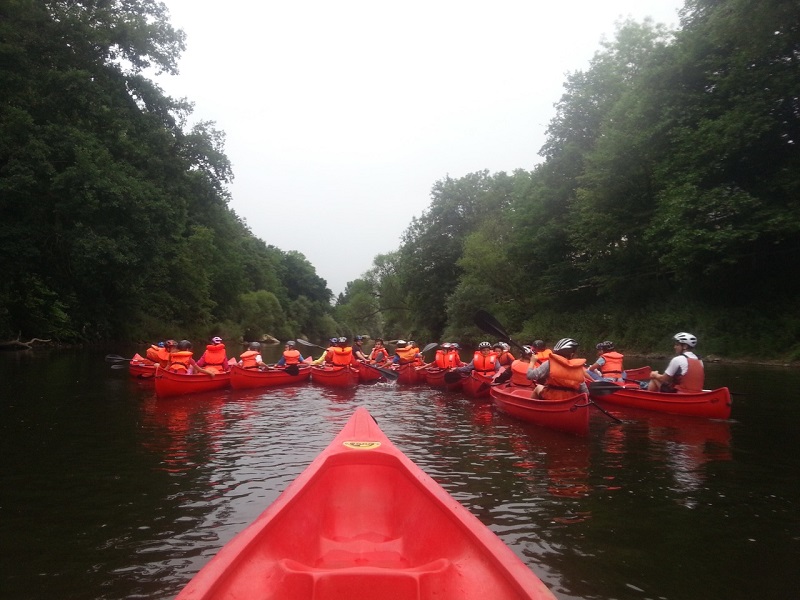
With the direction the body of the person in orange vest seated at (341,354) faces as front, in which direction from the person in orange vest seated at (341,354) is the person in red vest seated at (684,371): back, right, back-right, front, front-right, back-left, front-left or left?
back-right

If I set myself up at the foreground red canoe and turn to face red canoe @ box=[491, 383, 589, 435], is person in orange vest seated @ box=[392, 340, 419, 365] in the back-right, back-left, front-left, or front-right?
front-left

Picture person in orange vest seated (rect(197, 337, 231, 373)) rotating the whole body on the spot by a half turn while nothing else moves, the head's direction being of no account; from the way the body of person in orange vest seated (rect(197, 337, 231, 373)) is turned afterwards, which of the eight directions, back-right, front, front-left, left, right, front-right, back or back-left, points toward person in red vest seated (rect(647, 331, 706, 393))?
front-left

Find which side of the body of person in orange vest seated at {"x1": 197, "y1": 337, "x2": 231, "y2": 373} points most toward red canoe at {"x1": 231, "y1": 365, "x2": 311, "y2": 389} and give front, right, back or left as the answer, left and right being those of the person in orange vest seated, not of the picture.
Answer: right

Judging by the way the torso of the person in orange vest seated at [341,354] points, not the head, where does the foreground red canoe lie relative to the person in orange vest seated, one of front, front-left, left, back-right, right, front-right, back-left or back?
back

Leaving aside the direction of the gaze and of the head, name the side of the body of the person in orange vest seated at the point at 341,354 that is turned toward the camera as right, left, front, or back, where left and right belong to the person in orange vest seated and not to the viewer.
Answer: back

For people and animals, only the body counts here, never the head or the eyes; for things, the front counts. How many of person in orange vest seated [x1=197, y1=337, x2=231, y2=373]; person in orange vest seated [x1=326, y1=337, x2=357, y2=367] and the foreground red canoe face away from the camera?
3

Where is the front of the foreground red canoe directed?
away from the camera

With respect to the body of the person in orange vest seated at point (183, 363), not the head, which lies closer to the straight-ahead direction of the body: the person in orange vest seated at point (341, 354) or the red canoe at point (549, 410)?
the person in orange vest seated

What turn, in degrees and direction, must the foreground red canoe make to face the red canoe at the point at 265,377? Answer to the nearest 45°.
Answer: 0° — it already faces it

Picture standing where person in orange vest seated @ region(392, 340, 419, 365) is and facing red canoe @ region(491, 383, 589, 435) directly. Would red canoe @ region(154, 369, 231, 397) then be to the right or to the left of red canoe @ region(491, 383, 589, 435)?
right

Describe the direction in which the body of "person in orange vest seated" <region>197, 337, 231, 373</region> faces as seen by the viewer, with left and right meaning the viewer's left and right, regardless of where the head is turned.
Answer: facing away from the viewer

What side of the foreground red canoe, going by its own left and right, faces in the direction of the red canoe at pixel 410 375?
front

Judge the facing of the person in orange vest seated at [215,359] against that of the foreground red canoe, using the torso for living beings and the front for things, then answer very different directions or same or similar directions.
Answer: same or similar directions

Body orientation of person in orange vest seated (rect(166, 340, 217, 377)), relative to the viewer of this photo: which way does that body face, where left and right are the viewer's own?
facing away from the viewer and to the right of the viewer

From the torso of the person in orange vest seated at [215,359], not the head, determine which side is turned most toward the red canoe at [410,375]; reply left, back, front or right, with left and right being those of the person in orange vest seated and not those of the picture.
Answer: right
